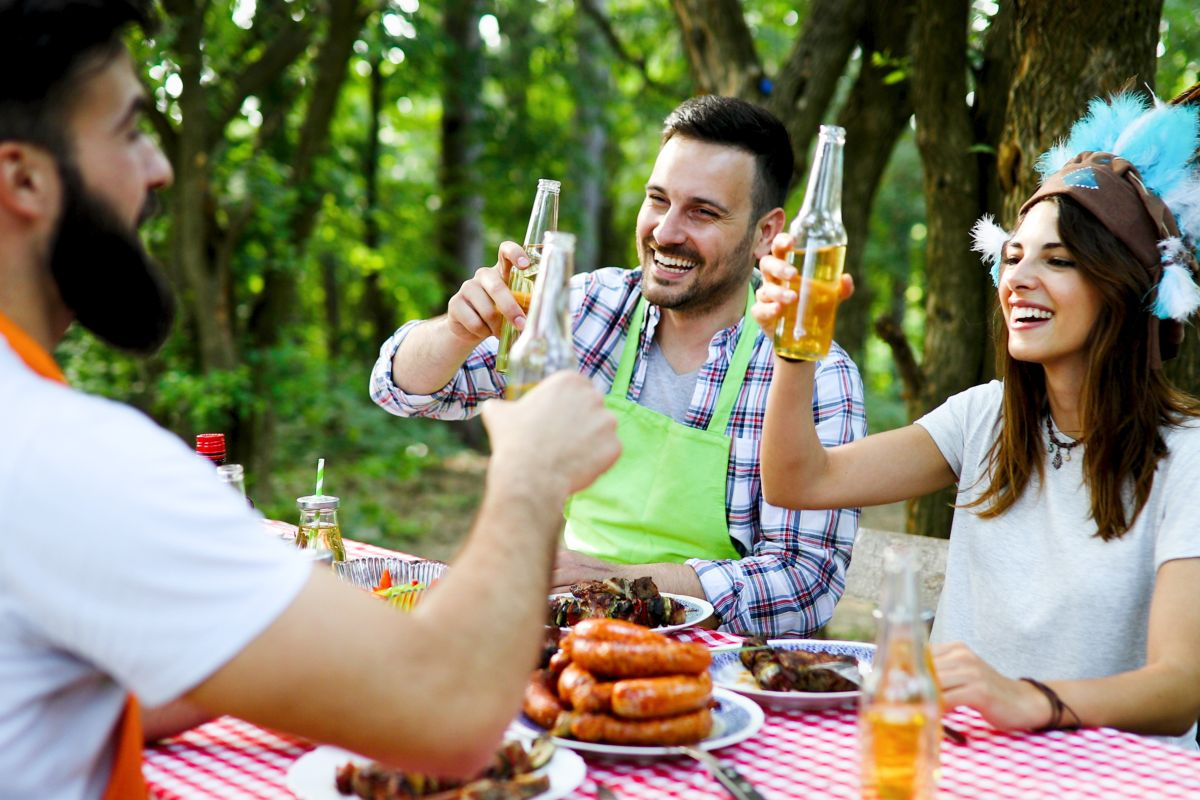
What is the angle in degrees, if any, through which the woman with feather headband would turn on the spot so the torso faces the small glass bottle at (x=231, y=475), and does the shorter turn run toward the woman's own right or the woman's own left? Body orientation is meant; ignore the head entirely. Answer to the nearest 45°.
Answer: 0° — they already face it

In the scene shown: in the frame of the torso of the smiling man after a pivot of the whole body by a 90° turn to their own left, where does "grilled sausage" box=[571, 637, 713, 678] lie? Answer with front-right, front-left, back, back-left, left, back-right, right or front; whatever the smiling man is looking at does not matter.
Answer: front-right

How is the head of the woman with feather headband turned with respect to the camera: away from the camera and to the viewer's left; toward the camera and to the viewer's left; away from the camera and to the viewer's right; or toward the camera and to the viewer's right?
toward the camera and to the viewer's left

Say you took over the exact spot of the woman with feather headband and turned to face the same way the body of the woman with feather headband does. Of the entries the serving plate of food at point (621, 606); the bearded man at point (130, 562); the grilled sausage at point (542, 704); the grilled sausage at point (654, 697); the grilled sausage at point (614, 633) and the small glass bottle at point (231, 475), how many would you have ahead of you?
6

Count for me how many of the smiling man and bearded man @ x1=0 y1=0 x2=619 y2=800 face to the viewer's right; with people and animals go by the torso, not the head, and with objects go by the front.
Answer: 1

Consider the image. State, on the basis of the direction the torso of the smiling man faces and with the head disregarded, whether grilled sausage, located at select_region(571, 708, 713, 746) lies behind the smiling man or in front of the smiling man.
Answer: in front

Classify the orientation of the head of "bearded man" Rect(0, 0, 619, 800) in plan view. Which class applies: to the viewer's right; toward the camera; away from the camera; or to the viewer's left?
to the viewer's right

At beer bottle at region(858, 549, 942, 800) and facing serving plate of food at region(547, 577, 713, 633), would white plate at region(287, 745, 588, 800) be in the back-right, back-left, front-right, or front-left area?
front-left

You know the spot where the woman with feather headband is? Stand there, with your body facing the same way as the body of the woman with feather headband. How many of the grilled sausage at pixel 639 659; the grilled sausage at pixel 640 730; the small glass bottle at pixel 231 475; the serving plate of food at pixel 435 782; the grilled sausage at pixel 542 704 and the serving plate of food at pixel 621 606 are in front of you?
6

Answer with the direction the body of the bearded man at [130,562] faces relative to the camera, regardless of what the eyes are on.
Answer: to the viewer's right

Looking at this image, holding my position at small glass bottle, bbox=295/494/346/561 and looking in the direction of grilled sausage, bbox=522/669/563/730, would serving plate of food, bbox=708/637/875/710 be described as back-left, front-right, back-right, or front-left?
front-left

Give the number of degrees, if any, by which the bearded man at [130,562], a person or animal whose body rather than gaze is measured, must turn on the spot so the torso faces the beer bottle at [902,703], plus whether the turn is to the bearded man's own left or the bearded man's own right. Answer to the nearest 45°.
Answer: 0° — they already face it

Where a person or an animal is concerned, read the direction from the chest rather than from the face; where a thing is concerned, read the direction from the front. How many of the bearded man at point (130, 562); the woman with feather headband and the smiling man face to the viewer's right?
1

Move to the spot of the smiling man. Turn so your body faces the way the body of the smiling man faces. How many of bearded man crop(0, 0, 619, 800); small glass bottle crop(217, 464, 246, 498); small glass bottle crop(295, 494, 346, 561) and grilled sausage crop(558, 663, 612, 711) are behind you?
0

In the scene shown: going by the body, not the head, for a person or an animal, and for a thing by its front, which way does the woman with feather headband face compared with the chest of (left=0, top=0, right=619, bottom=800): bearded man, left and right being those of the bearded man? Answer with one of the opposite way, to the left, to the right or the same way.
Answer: the opposite way

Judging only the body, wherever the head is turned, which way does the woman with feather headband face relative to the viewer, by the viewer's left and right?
facing the viewer and to the left of the viewer
